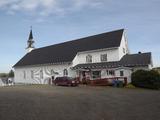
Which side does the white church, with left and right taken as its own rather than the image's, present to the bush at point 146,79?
left
